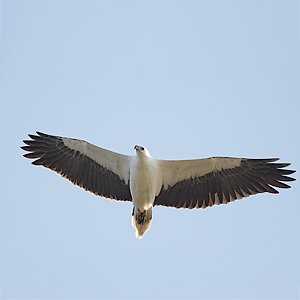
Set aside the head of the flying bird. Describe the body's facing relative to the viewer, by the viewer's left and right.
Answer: facing the viewer
